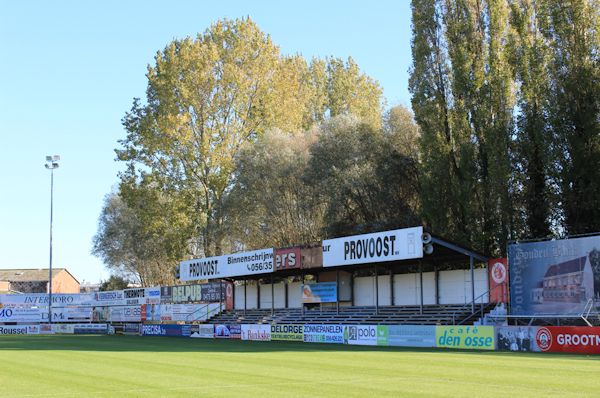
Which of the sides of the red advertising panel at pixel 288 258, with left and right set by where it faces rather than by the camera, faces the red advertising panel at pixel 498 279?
left

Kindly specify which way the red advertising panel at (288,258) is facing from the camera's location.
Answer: facing the viewer and to the left of the viewer

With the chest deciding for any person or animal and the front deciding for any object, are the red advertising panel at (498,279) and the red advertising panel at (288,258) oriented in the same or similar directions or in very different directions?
same or similar directions

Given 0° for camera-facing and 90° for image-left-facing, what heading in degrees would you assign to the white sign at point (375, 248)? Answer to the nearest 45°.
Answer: approximately 45°

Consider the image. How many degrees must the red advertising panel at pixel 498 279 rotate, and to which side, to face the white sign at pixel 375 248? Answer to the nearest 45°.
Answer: approximately 45° to its right

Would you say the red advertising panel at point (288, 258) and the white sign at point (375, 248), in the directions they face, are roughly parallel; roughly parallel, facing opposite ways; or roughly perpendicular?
roughly parallel

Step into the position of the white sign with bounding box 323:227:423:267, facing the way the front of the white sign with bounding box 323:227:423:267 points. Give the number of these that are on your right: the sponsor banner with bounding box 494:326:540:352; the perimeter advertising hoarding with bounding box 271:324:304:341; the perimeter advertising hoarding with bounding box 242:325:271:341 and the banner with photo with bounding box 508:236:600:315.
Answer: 2

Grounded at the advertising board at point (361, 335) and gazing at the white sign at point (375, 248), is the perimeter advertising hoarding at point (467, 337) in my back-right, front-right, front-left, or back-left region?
back-right

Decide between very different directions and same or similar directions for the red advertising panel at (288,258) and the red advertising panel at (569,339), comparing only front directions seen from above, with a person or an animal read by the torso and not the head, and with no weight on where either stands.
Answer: same or similar directions
